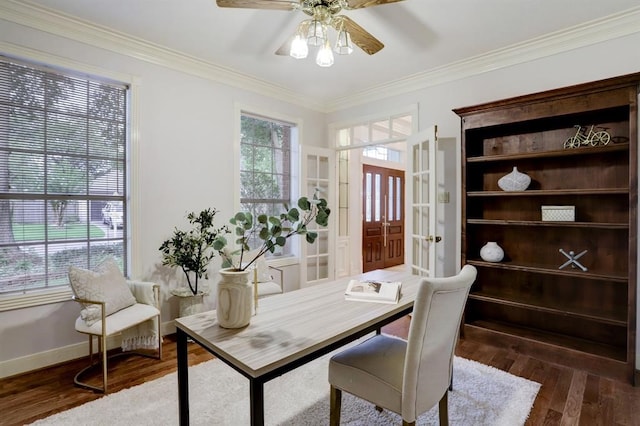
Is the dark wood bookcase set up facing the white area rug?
yes

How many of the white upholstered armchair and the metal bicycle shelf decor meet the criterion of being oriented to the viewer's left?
1

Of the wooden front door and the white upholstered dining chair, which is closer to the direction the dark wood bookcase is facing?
the white upholstered dining chair

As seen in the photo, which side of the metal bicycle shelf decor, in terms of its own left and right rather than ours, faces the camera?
left

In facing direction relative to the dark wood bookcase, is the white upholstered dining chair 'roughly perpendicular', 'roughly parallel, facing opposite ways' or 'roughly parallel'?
roughly perpendicular

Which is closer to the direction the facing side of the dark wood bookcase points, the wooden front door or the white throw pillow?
the white throw pillow

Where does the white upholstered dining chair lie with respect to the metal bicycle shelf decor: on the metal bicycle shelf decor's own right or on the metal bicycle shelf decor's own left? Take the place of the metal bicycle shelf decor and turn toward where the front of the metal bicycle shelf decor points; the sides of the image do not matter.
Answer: on the metal bicycle shelf decor's own left

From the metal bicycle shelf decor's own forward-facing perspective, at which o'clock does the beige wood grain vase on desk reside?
The beige wood grain vase on desk is roughly at 10 o'clock from the metal bicycle shelf decor.

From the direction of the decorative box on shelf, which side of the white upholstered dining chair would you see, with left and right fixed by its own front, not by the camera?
right

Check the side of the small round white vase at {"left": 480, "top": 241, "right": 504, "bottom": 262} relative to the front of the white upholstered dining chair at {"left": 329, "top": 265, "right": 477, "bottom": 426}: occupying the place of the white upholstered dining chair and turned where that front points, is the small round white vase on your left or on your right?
on your right

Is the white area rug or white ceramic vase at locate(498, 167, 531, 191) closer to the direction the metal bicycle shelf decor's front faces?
the white ceramic vase

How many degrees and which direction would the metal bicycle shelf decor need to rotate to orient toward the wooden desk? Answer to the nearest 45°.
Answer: approximately 45° to its left
